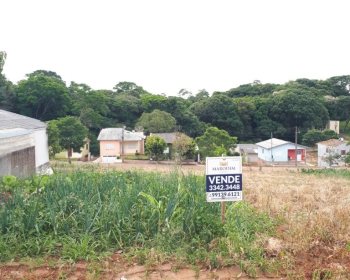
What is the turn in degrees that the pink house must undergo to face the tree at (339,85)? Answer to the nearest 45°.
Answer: approximately 135° to its left

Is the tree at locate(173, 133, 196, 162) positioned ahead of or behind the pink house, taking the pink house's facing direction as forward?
ahead

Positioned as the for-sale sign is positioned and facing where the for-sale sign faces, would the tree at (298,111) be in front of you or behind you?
behind

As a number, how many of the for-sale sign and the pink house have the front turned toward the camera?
2

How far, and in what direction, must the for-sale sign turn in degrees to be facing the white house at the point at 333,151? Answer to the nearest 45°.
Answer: approximately 180°

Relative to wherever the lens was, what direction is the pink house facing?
facing the viewer

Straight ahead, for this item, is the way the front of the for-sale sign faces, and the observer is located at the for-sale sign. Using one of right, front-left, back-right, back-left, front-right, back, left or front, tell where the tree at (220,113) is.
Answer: back

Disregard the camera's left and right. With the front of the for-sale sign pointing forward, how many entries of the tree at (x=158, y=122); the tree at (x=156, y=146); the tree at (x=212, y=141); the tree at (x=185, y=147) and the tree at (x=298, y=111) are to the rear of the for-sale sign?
5

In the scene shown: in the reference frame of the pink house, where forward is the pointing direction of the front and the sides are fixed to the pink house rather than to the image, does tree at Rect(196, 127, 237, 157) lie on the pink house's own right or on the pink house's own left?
on the pink house's own left

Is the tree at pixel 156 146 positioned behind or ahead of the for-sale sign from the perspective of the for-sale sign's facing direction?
behind

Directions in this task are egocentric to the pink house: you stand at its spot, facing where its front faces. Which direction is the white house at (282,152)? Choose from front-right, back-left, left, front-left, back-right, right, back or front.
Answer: left

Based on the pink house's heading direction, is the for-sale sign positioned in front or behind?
in front

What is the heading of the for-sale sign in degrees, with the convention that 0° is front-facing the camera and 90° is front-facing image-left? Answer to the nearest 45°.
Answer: approximately 0°

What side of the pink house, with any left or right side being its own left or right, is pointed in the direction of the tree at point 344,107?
left

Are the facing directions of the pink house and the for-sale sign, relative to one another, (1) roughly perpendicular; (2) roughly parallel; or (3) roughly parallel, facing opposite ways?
roughly parallel

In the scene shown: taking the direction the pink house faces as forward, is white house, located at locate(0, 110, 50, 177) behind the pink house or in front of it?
in front

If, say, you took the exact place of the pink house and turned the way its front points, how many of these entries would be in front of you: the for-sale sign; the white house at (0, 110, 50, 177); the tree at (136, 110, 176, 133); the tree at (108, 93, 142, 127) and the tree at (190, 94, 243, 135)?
2

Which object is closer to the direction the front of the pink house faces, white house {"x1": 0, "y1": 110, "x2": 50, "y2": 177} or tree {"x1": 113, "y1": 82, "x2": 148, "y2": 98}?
the white house
